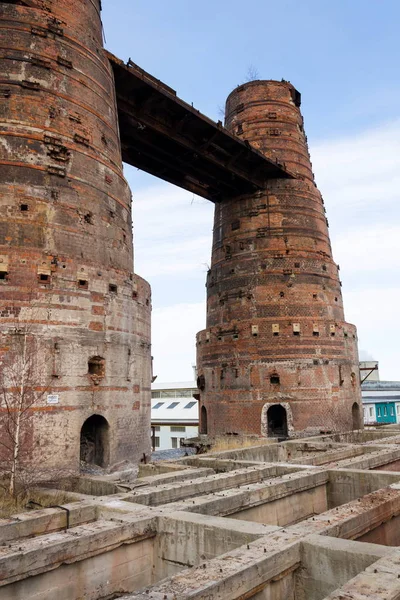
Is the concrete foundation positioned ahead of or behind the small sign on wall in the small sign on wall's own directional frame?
ahead

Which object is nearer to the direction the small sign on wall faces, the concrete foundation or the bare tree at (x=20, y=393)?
the concrete foundation

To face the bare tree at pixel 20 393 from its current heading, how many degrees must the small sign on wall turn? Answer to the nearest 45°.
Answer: approximately 45° to its right

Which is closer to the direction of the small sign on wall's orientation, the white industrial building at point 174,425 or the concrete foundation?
the concrete foundation

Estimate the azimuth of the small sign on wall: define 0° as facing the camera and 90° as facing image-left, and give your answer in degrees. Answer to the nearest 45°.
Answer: approximately 0°

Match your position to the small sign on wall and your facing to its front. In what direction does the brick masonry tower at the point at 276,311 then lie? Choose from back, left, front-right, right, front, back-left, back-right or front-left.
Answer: back-left

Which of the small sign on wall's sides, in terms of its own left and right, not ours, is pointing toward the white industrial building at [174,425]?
back
